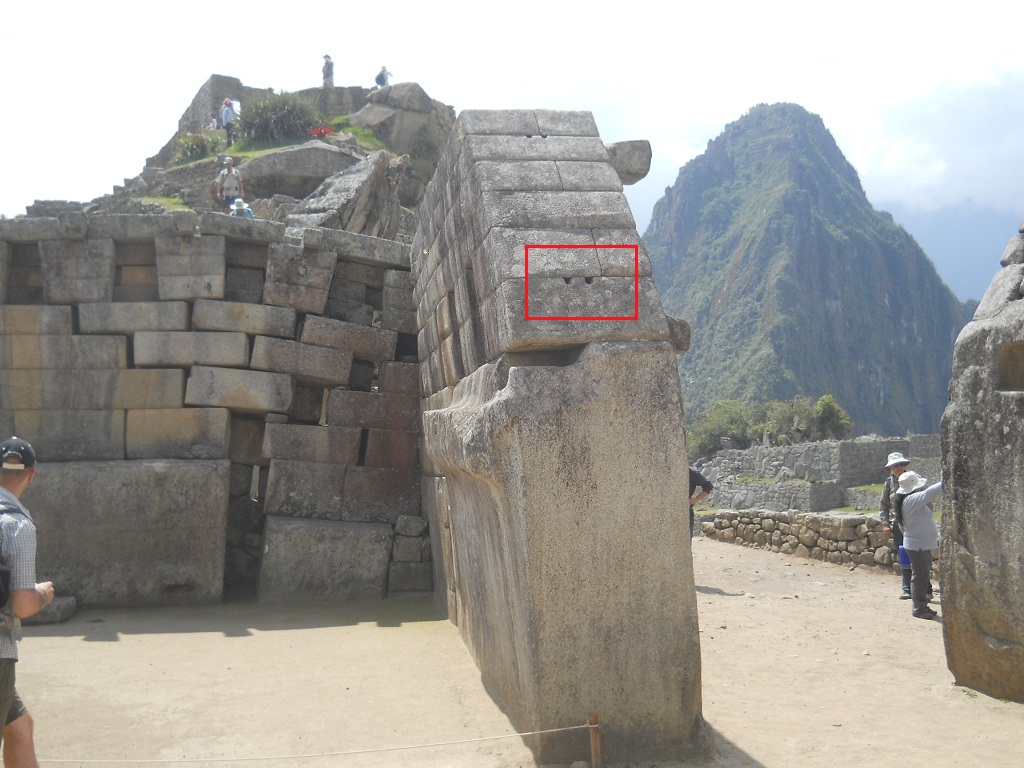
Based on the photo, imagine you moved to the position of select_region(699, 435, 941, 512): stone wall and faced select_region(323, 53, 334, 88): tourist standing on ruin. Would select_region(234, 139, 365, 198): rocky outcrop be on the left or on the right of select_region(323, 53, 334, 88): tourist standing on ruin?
left

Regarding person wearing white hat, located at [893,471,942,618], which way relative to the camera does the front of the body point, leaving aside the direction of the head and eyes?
to the viewer's right

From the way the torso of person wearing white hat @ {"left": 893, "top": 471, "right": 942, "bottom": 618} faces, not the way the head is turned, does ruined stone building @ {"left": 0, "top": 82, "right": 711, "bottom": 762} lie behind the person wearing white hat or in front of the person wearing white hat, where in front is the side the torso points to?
behind

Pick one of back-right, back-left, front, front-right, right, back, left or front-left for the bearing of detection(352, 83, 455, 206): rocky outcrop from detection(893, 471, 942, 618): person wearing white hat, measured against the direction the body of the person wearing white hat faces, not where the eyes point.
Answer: back-left

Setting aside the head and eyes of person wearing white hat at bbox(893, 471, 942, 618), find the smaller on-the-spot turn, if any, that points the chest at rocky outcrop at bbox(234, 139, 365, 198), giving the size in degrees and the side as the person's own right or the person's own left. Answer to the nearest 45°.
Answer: approximately 135° to the person's own left

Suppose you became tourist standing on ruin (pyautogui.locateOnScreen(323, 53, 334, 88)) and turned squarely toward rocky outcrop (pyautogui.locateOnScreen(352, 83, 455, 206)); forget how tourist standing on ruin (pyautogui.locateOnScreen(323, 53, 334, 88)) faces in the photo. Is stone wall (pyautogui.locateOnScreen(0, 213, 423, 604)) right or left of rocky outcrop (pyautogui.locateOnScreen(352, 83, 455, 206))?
right

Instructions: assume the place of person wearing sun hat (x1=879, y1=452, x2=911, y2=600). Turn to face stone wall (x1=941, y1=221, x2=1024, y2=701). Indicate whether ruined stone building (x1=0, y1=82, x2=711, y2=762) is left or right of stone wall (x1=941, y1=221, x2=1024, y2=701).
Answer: right

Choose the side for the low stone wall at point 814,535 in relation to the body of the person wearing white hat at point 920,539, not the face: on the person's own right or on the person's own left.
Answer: on the person's own left

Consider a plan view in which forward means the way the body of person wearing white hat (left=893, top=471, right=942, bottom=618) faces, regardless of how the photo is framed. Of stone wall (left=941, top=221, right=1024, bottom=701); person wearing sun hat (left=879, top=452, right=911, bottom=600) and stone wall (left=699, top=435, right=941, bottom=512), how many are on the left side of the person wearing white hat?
2
